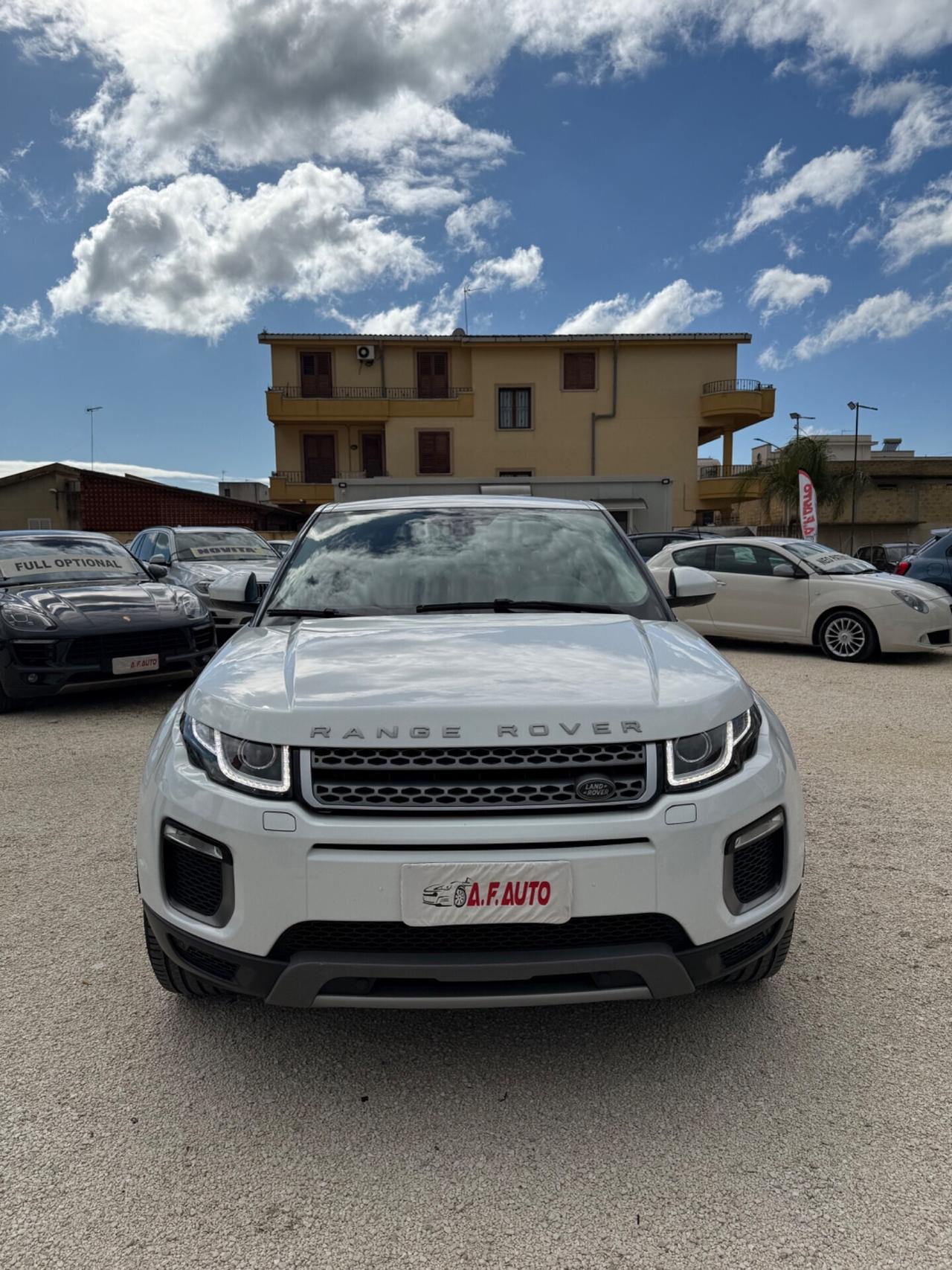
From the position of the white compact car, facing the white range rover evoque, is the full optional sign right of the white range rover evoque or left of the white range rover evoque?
right

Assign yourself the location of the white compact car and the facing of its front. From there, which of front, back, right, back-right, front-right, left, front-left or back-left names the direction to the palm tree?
back-left

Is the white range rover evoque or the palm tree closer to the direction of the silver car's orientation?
the white range rover evoque

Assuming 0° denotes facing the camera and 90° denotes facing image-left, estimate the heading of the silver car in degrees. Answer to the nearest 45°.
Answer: approximately 315°

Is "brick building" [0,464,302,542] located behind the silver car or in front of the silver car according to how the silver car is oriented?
behind

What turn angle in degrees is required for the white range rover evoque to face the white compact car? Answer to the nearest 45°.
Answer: approximately 135° to its left

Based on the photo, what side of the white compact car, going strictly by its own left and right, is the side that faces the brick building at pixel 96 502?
back

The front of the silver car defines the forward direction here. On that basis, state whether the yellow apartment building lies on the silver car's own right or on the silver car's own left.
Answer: on the silver car's own left

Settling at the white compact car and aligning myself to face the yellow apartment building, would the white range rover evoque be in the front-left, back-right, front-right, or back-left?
back-left

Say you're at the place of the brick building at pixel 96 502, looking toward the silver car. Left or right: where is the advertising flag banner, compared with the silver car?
left
